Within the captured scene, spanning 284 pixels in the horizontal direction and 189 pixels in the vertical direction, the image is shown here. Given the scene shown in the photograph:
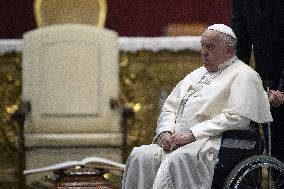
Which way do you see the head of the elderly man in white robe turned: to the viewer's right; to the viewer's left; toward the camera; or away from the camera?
to the viewer's left

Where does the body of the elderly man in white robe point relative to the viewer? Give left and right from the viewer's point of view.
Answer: facing the viewer and to the left of the viewer
